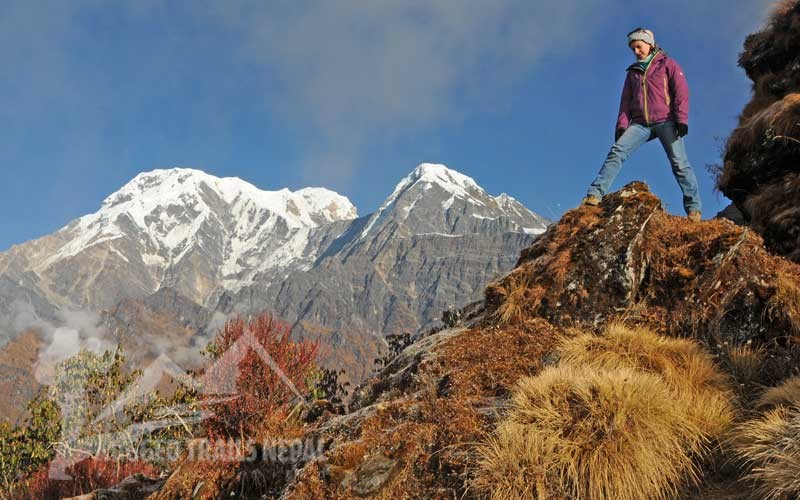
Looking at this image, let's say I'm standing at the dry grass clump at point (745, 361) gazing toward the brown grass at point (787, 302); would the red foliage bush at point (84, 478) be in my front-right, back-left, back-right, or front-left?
back-left

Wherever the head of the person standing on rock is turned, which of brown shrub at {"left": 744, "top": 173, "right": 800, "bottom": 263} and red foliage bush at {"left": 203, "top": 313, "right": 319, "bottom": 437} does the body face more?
the red foliage bush

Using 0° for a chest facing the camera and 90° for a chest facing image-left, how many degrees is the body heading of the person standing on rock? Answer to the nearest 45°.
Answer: approximately 45°

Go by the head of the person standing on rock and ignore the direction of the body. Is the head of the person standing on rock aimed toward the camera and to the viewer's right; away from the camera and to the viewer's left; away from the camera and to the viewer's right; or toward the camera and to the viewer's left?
toward the camera and to the viewer's left
